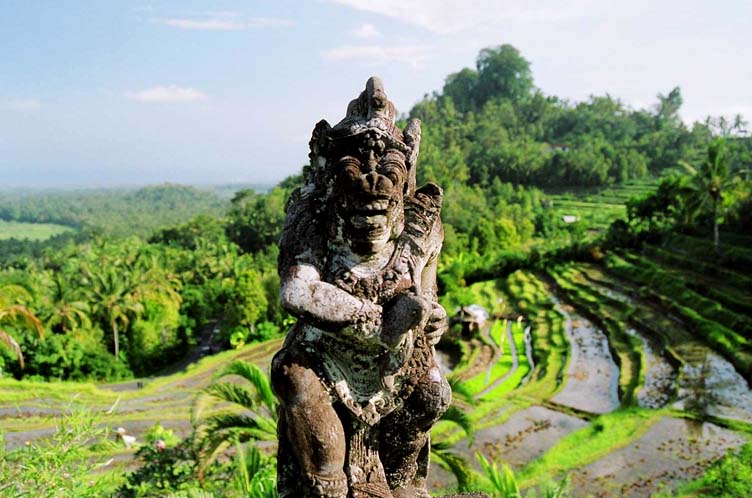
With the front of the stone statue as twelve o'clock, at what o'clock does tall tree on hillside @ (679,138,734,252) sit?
The tall tree on hillside is roughly at 7 o'clock from the stone statue.

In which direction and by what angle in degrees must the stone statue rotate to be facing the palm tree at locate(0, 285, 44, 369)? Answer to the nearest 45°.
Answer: approximately 135° to its right

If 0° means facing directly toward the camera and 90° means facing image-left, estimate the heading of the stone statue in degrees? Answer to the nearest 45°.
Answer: approximately 0°

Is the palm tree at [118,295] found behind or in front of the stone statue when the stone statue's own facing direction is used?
behind

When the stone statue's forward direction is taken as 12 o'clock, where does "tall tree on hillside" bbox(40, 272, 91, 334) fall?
The tall tree on hillside is roughly at 5 o'clock from the stone statue.
